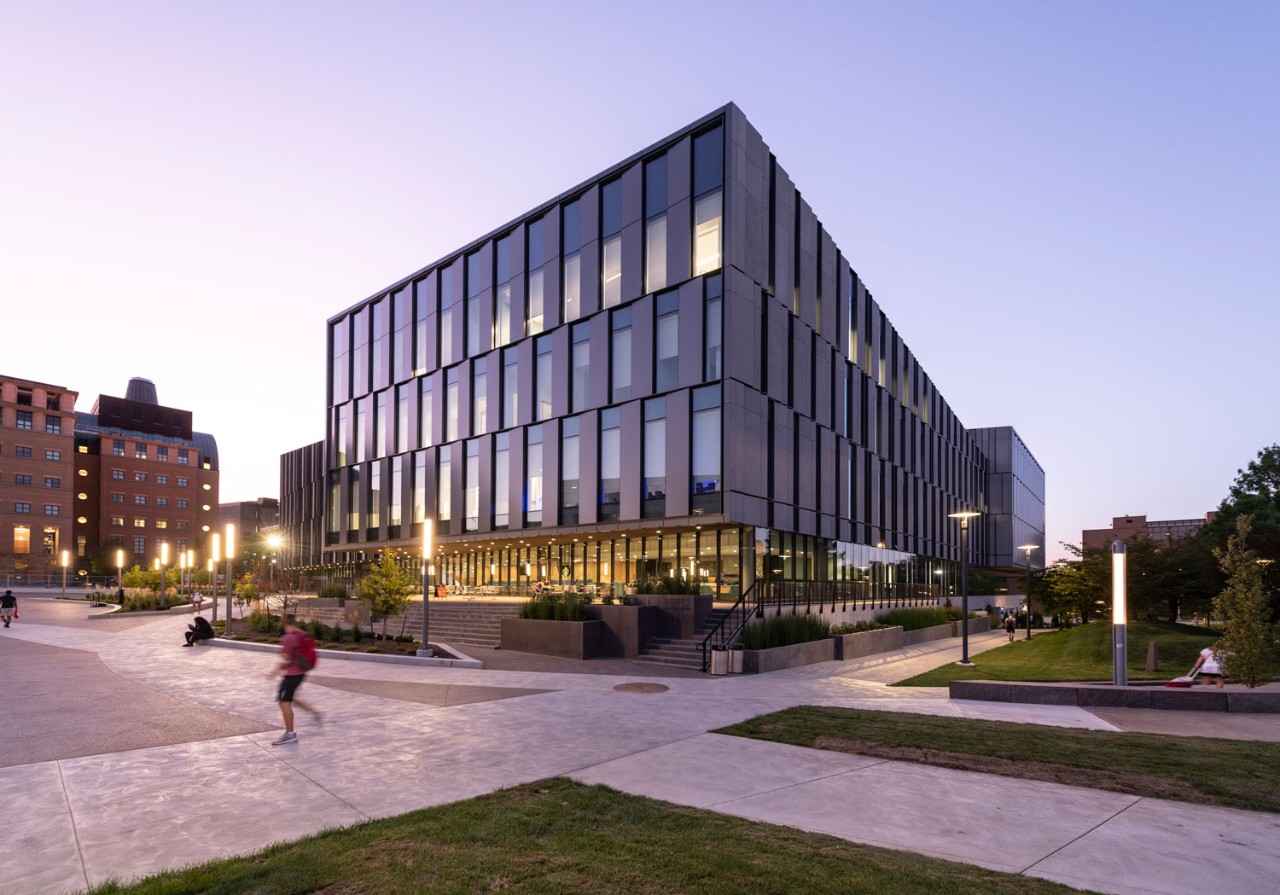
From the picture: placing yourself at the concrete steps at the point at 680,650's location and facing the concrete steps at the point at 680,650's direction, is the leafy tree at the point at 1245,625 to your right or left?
on your left

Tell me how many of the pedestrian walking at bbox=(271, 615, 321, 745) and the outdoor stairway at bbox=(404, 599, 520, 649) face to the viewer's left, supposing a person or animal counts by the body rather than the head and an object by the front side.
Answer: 1

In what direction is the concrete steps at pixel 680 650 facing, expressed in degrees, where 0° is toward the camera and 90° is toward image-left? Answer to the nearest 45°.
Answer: approximately 45°

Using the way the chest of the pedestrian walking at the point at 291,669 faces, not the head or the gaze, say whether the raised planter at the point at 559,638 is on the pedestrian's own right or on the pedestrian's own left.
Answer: on the pedestrian's own right

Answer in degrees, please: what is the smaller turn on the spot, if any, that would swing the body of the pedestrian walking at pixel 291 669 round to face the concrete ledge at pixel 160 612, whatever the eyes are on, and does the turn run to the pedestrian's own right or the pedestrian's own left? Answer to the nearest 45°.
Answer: approximately 90° to the pedestrian's own right

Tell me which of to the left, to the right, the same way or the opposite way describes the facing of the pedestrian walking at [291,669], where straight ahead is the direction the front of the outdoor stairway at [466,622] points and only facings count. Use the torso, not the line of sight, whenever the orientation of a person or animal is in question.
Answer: to the right

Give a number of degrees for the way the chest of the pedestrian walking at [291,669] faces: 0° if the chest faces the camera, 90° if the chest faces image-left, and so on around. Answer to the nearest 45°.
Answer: approximately 90°

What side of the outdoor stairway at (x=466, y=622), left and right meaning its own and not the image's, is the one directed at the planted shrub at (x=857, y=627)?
left

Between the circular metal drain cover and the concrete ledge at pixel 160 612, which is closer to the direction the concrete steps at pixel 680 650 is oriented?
the circular metal drain cover

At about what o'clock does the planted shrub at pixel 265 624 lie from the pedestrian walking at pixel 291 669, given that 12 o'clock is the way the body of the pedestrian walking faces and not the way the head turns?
The planted shrub is roughly at 3 o'clock from the pedestrian walking.

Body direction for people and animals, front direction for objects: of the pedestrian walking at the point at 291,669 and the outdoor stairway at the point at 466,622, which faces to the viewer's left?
the pedestrian walking
